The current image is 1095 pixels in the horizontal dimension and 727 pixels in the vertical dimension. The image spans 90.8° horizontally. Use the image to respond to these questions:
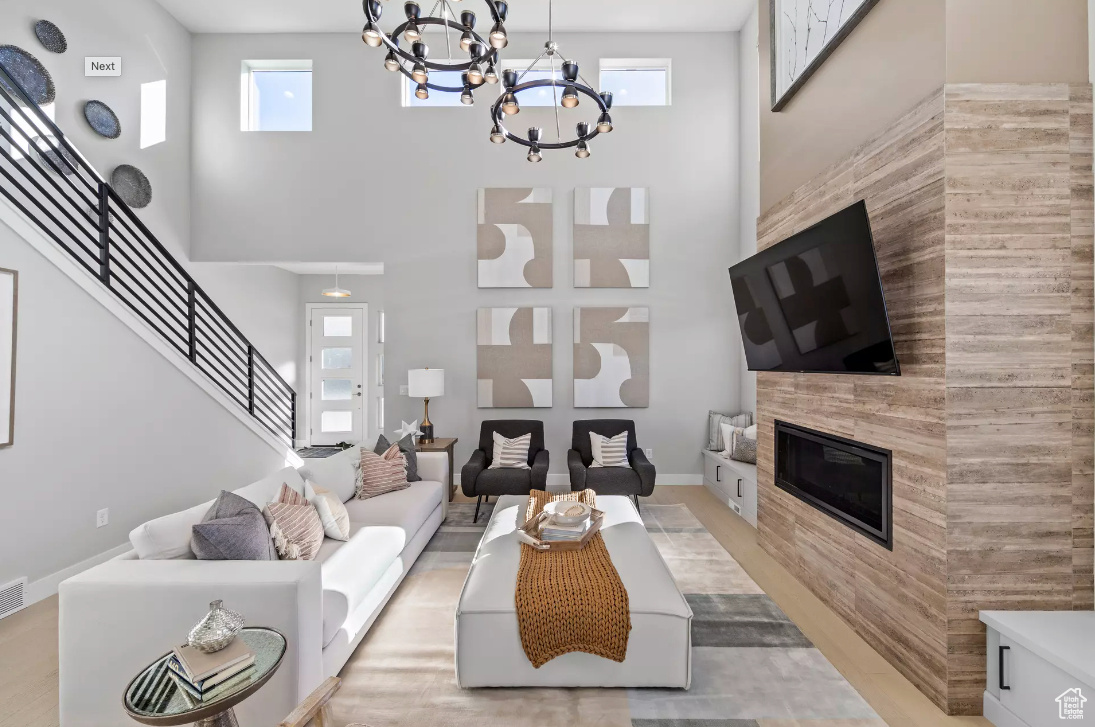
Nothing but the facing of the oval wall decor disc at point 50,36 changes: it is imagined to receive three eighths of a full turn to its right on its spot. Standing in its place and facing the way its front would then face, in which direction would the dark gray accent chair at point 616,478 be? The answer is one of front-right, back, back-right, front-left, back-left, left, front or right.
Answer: back-left

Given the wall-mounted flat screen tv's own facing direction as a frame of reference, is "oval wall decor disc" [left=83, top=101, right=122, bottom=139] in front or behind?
in front

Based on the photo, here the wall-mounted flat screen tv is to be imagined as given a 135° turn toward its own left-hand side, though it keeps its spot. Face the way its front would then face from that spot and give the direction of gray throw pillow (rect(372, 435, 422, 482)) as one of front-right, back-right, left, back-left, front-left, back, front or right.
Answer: back

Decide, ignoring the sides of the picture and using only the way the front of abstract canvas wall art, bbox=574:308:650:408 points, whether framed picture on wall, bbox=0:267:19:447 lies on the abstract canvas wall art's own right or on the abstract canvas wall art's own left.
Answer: on the abstract canvas wall art's own right

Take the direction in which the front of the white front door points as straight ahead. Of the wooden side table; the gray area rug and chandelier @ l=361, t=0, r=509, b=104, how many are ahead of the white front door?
3

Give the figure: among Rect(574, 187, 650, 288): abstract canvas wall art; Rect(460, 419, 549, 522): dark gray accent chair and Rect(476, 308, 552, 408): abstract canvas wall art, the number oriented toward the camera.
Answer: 3

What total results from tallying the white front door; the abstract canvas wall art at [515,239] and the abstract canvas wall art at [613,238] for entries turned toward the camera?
3

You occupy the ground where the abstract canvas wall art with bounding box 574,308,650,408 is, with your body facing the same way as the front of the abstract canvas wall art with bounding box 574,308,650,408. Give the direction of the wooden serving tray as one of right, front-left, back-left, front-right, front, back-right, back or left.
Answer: front

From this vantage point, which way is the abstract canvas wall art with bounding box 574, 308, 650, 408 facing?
toward the camera

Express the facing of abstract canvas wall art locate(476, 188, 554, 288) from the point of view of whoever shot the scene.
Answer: facing the viewer

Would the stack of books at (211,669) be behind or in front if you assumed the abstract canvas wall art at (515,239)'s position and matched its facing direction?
in front

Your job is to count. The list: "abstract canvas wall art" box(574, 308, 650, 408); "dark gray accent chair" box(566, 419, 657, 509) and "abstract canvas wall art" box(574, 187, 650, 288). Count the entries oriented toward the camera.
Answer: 3
